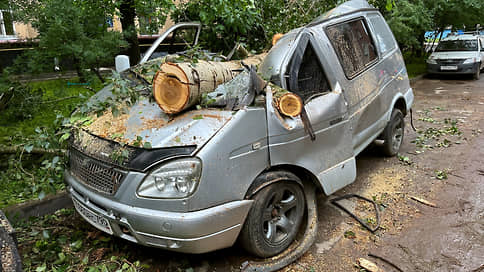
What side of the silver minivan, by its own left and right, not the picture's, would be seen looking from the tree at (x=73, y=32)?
right

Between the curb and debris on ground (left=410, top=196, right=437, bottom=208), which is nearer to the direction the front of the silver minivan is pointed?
the curb

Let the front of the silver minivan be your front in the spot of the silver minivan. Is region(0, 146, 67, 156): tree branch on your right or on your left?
on your right

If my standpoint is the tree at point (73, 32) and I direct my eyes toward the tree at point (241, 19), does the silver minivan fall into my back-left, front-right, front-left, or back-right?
front-right

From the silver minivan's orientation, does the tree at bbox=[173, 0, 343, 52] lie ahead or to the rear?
to the rear

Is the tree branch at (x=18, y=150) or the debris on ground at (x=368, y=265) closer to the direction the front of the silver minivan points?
the tree branch

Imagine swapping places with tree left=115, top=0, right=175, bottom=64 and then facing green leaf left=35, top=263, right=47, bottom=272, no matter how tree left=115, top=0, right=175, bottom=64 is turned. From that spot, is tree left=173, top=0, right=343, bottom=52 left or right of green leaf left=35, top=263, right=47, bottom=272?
left

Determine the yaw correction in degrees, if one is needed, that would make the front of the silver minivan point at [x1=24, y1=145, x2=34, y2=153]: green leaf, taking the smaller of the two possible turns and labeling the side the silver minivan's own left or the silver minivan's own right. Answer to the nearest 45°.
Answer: approximately 45° to the silver minivan's own right

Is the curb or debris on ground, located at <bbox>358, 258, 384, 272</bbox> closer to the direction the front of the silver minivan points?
the curb

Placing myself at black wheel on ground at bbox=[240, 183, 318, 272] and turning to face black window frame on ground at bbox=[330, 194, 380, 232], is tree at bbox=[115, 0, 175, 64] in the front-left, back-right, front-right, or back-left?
front-left

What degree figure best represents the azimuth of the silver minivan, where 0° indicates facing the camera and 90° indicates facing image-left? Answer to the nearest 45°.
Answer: approximately 45°
